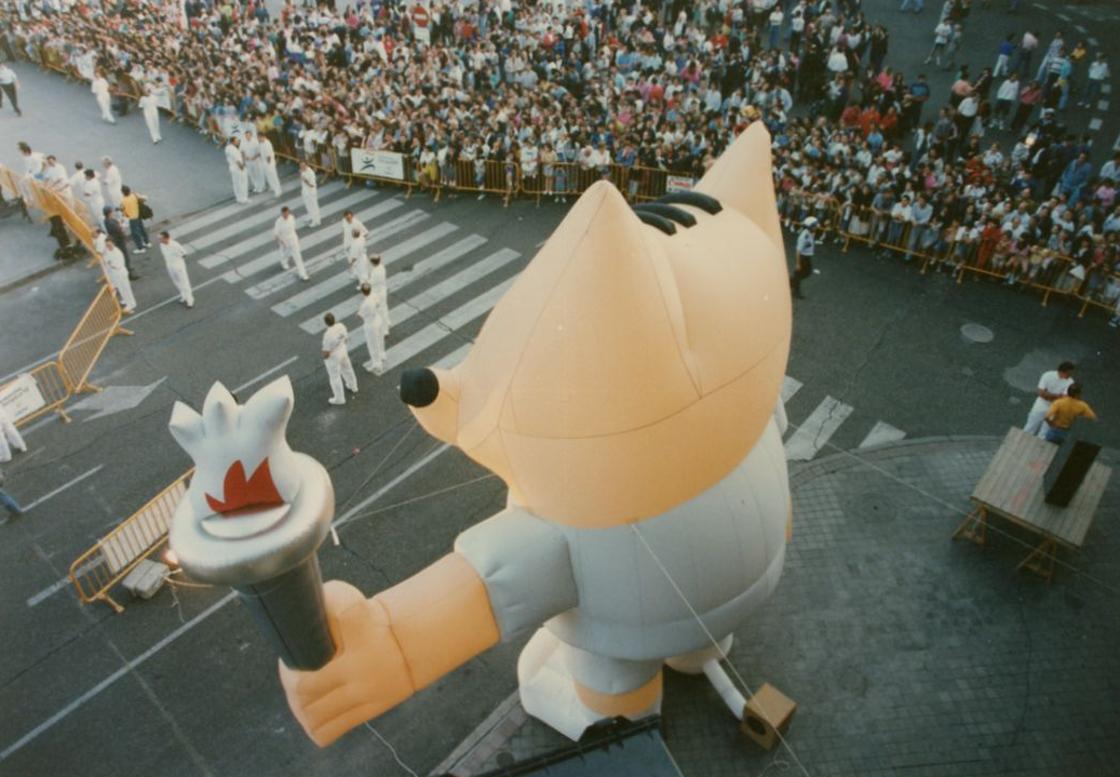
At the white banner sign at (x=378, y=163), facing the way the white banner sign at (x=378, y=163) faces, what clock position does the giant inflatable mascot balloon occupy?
The giant inflatable mascot balloon is roughly at 12 o'clock from the white banner sign.

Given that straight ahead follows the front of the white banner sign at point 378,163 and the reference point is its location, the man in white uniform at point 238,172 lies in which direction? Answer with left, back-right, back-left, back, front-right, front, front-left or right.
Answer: right

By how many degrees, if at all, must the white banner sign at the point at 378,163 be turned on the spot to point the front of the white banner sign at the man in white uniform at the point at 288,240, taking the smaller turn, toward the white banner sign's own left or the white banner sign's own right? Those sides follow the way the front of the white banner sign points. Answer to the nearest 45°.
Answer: approximately 45° to the white banner sign's own right

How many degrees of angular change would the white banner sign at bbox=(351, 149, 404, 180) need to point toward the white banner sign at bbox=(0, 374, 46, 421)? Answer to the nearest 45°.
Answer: approximately 45° to its right

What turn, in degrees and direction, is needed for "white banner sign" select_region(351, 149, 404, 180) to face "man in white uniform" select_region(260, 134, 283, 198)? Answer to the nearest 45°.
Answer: approximately 90° to its right

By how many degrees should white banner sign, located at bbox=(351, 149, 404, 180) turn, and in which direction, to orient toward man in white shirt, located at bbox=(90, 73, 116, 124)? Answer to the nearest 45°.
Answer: approximately 135° to its right

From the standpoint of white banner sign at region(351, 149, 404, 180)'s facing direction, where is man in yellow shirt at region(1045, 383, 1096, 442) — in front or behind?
in front

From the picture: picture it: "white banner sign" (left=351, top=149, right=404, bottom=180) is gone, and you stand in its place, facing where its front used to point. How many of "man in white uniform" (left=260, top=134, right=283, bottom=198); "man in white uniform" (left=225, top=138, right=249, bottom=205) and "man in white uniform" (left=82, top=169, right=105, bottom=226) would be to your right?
3

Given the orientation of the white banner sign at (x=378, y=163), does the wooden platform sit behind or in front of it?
in front

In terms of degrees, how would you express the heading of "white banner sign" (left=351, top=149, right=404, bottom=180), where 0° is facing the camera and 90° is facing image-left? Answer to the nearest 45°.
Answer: approximately 0°

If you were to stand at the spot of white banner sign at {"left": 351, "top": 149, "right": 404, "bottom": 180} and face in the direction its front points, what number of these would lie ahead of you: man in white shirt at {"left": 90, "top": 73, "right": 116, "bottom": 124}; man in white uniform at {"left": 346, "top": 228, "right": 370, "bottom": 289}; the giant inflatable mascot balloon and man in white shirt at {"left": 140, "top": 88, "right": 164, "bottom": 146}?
2

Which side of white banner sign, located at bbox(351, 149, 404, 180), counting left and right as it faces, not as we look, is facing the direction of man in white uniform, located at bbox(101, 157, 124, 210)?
right

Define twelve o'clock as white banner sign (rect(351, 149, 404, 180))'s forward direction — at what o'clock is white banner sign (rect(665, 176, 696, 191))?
white banner sign (rect(665, 176, 696, 191)) is roughly at 10 o'clock from white banner sign (rect(351, 149, 404, 180)).

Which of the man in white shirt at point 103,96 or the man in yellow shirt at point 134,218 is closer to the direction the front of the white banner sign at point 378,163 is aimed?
the man in yellow shirt

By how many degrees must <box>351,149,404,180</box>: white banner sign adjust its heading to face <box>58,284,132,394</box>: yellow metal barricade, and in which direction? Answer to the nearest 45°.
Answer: approximately 45° to its right

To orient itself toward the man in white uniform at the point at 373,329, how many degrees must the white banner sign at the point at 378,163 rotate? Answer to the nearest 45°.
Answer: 0° — it already faces them
